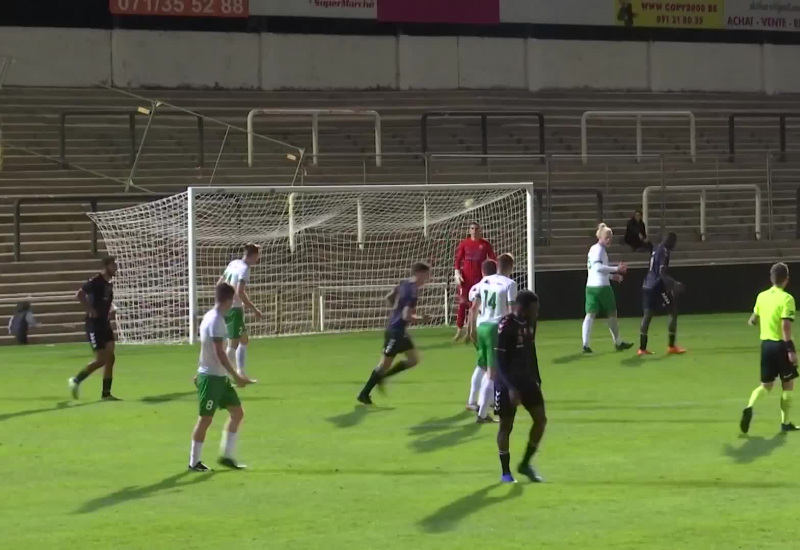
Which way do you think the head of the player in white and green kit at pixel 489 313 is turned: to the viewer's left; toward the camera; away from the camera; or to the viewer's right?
away from the camera

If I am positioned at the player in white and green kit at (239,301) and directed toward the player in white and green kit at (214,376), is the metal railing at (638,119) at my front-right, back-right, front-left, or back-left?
back-left

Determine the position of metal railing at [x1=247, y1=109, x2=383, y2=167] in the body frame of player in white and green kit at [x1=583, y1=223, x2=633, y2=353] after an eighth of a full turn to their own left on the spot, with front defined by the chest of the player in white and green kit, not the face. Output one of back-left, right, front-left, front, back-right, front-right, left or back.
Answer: left

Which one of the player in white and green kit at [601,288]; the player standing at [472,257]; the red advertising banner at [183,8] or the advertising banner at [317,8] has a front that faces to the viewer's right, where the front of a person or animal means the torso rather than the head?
the player in white and green kit
